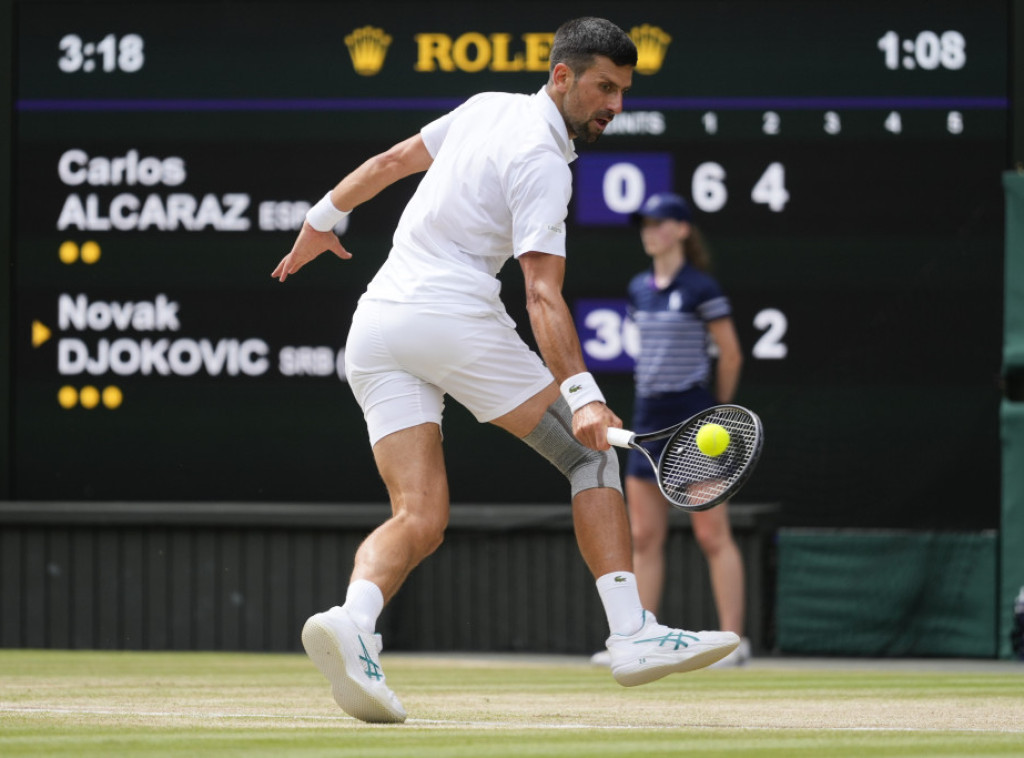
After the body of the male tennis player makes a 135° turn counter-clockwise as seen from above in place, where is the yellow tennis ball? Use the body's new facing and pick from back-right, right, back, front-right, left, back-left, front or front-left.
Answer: back

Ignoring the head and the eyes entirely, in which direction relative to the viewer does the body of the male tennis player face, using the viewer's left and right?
facing away from the viewer and to the right of the viewer
